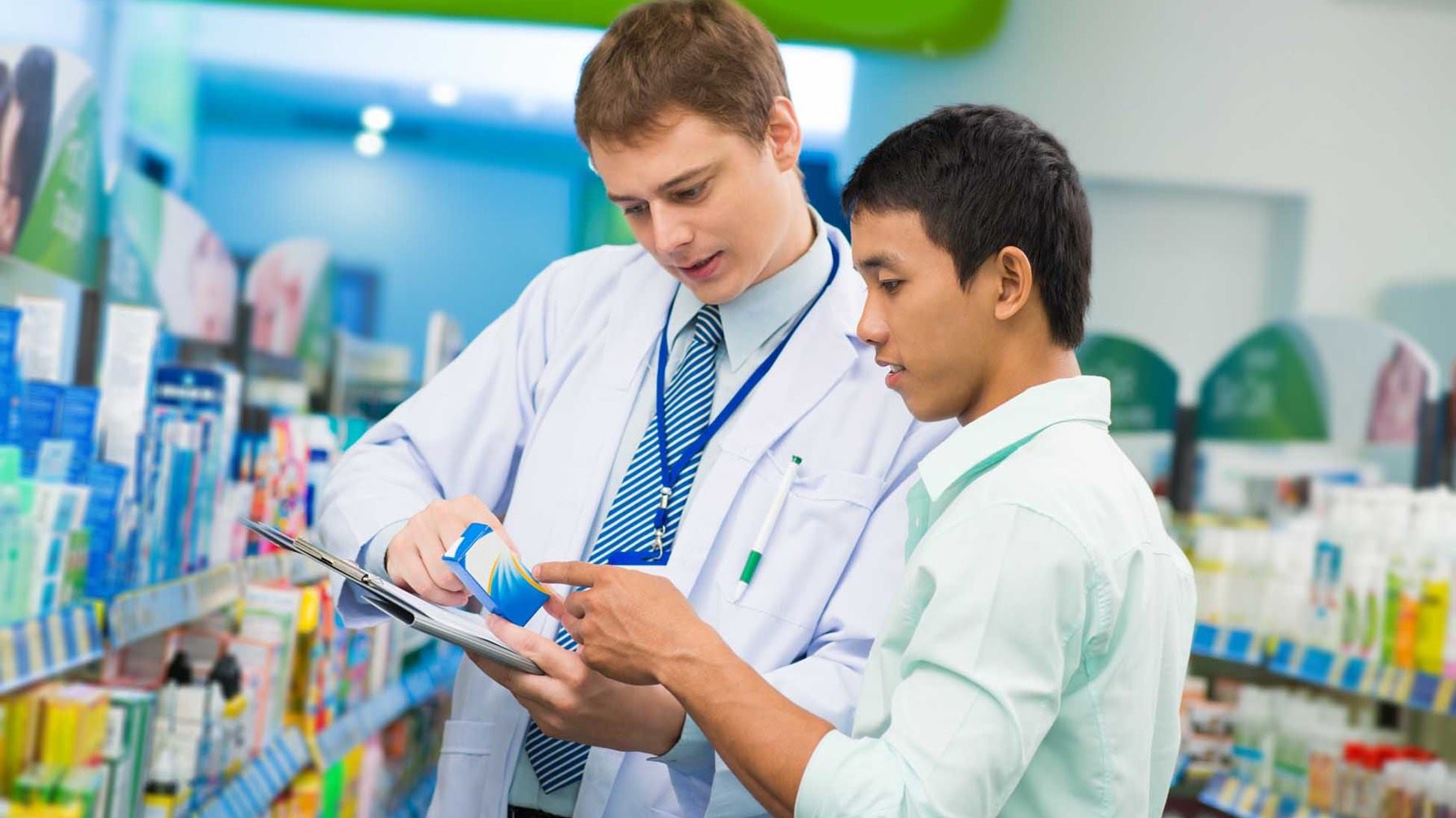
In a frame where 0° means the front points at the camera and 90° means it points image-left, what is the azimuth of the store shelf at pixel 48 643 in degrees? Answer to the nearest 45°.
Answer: approximately 315°

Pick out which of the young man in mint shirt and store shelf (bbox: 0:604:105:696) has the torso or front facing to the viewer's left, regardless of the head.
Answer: the young man in mint shirt

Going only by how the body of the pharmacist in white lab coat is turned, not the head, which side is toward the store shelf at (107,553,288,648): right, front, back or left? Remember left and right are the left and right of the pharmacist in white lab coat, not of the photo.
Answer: right

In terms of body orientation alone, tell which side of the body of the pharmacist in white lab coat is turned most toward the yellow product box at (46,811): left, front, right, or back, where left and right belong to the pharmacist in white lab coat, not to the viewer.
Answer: right

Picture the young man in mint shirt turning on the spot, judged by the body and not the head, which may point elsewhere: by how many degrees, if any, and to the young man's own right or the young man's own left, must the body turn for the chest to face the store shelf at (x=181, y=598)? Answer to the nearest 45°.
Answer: approximately 45° to the young man's own right

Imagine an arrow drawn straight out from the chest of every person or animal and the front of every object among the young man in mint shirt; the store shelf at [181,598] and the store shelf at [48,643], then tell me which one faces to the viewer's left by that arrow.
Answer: the young man in mint shirt

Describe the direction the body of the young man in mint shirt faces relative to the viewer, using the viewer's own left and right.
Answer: facing to the left of the viewer

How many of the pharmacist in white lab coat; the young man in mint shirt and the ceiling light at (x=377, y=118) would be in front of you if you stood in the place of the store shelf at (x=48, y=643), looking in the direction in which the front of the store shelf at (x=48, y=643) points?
2

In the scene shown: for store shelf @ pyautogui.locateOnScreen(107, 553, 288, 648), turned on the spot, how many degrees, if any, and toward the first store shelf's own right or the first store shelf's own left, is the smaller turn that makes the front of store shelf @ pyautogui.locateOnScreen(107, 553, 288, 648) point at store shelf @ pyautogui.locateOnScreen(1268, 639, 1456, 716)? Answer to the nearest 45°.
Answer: approximately 45° to the first store shelf's own left
